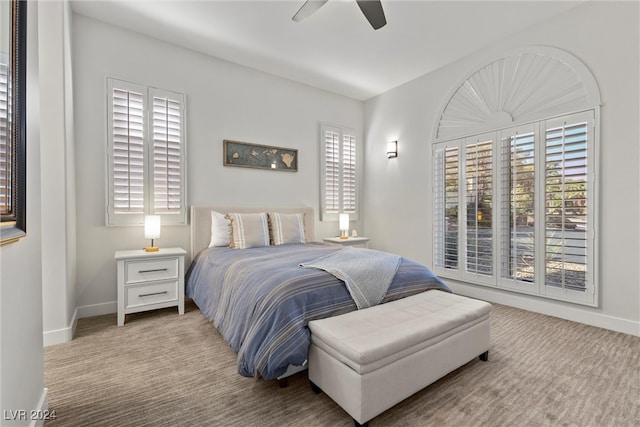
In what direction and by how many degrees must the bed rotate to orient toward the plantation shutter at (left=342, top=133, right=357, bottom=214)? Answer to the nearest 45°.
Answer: approximately 135° to its left

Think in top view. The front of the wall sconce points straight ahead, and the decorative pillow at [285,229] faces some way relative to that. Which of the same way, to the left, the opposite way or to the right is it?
to the left

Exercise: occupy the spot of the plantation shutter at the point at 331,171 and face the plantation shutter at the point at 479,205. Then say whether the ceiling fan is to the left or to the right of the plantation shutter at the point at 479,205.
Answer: right

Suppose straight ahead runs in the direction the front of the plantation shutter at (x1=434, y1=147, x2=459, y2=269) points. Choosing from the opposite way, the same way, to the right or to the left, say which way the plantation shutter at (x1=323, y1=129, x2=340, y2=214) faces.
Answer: to the left

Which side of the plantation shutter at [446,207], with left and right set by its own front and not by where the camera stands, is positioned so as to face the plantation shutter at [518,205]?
left

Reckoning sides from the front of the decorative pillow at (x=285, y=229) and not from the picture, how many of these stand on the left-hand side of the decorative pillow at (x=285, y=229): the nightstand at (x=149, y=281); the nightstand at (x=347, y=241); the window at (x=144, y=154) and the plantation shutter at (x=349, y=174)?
2

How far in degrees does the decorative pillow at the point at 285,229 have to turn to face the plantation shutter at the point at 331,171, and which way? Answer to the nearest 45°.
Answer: approximately 90° to its left

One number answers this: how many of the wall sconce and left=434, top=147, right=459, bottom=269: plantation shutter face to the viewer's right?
0

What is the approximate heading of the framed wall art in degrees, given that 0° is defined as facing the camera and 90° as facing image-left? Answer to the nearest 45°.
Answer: approximately 315°

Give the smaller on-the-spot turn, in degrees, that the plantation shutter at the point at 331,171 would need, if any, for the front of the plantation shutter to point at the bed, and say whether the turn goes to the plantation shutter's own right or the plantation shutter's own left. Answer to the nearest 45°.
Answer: approximately 45° to the plantation shutter's own right

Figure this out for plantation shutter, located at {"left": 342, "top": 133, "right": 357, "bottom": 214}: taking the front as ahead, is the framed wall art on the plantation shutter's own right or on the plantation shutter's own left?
on the plantation shutter's own right
